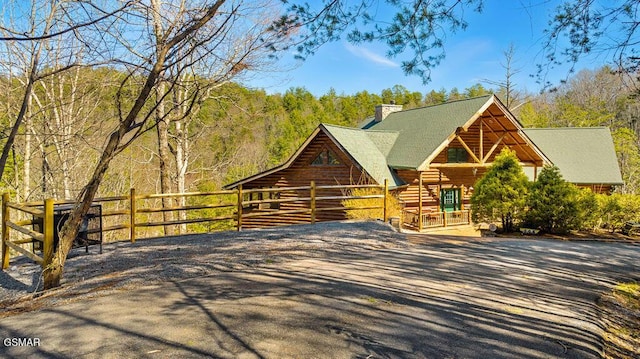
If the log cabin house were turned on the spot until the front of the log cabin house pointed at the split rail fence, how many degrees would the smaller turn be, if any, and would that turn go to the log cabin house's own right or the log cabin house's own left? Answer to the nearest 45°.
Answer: approximately 90° to the log cabin house's own right

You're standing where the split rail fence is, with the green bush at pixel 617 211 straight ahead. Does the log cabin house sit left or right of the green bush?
left

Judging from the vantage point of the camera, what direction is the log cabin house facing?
facing the viewer and to the right of the viewer

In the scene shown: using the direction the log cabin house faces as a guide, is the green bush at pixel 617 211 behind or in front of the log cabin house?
in front

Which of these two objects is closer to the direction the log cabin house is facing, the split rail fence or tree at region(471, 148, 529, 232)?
the tree

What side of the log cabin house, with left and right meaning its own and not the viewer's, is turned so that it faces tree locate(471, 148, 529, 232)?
front
